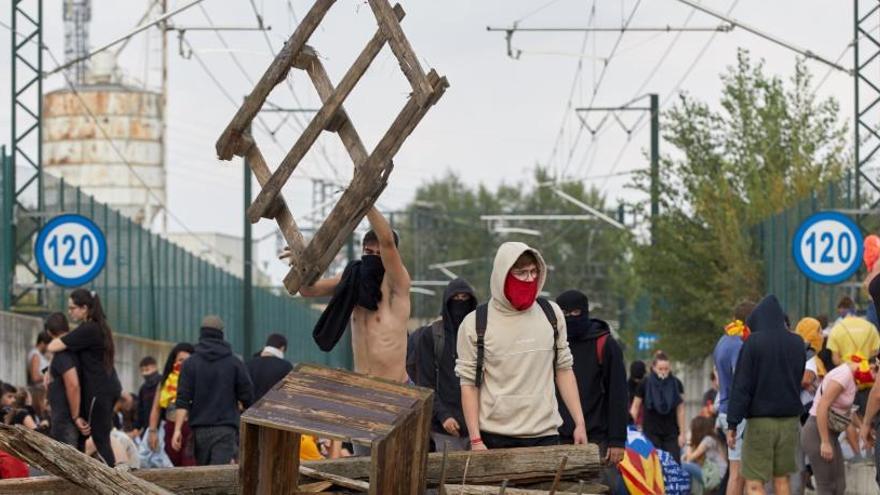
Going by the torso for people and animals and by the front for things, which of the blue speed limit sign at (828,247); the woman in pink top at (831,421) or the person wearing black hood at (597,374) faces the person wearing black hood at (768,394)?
the blue speed limit sign

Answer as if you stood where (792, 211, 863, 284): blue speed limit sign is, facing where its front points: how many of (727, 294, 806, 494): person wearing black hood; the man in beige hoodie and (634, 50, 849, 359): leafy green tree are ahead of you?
2

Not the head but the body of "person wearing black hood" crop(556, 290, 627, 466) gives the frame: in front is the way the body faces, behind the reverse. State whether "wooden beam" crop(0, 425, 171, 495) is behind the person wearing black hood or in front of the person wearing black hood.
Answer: in front

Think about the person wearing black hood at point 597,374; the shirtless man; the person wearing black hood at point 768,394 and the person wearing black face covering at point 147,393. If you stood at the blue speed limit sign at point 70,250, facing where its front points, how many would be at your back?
0

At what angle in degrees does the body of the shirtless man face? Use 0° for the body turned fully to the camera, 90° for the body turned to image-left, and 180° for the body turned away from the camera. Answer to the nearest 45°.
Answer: approximately 45°

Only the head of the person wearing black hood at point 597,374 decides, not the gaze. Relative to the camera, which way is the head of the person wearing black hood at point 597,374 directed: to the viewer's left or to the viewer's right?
to the viewer's left

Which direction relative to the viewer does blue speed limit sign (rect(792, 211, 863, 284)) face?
toward the camera

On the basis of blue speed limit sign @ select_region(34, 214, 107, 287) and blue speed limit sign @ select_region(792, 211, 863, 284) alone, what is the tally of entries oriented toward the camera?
2

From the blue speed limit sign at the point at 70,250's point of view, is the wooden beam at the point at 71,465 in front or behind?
in front

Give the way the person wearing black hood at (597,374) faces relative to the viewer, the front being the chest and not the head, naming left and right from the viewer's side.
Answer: facing the viewer and to the left of the viewer

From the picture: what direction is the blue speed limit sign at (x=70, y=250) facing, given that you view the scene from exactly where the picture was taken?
facing the viewer

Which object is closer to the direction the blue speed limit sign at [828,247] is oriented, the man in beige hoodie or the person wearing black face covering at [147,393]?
the man in beige hoodie
